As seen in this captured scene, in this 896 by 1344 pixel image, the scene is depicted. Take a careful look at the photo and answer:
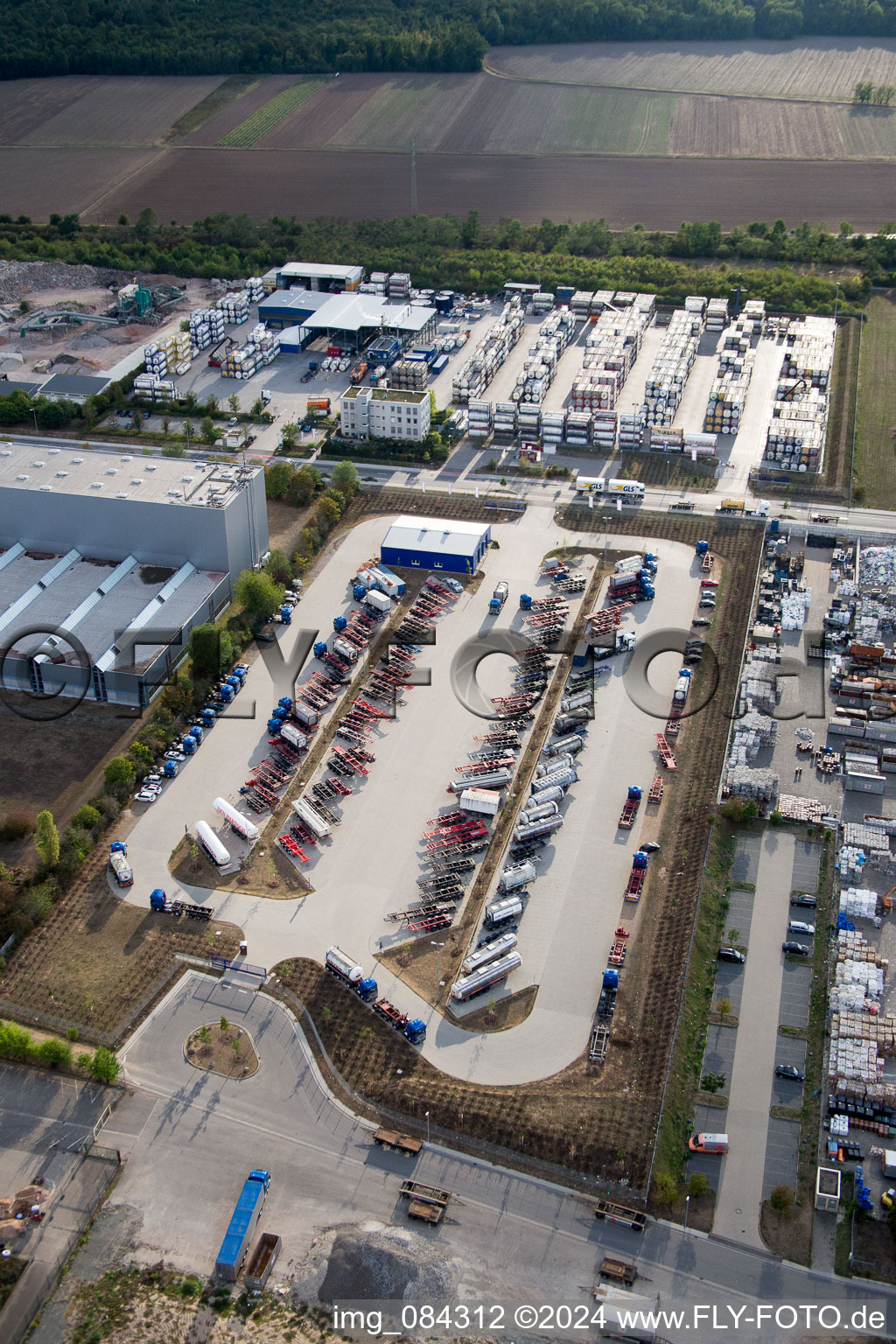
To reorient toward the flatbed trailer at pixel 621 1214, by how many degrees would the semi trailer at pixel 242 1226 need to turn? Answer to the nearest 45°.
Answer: approximately 45° to its right

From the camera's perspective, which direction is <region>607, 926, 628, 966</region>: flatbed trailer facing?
away from the camera

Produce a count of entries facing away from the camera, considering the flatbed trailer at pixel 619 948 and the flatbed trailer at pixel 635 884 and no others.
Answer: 2

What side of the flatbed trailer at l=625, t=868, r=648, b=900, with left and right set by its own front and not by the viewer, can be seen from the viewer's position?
back

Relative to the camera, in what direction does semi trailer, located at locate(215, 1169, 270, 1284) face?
facing away from the viewer and to the right of the viewer
